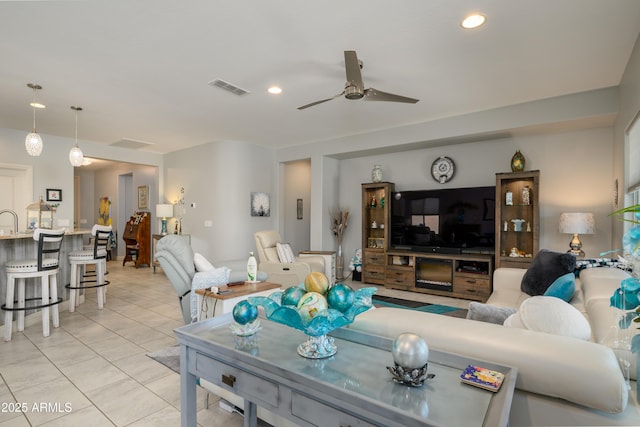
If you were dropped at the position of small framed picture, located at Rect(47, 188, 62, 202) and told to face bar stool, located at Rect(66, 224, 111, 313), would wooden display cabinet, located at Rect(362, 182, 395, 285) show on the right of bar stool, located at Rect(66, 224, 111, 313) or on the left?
left

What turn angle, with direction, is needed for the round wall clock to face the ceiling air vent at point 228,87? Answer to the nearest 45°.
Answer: approximately 45° to its right

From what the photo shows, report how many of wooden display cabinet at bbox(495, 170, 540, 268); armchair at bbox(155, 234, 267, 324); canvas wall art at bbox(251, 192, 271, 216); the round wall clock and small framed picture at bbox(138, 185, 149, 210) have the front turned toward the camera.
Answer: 4

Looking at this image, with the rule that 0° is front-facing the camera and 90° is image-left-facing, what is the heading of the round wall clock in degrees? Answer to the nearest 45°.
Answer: approximately 0°

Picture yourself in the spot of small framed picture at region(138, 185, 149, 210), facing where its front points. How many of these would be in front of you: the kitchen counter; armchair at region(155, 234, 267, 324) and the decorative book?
3

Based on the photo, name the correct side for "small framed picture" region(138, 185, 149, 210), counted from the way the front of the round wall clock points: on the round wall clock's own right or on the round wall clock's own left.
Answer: on the round wall clock's own right

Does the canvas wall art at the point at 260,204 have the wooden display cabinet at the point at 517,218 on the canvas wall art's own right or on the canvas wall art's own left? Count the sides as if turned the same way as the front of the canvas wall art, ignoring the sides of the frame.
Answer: on the canvas wall art's own left

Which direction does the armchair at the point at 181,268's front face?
to the viewer's right

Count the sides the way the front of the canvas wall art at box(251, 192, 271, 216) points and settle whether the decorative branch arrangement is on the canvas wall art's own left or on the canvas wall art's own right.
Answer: on the canvas wall art's own left

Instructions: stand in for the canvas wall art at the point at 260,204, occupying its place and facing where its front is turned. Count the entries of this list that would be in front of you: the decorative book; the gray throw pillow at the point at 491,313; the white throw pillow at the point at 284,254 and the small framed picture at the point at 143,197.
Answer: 3

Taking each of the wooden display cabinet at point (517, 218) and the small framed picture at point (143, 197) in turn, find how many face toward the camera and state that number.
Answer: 2

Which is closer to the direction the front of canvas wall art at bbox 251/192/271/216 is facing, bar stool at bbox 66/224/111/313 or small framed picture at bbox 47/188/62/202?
the bar stool
